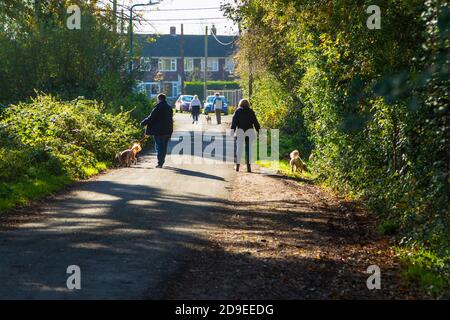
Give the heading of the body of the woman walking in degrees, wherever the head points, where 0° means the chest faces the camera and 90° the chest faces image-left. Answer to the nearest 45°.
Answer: approximately 180°

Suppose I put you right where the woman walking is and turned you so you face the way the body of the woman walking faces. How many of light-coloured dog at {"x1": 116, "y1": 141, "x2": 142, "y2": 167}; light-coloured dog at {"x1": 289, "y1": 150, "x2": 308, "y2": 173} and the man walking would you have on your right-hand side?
1

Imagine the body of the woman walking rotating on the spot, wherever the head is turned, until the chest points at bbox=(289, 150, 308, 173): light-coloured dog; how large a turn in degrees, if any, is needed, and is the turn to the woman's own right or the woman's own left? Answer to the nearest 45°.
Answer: approximately 90° to the woman's own right

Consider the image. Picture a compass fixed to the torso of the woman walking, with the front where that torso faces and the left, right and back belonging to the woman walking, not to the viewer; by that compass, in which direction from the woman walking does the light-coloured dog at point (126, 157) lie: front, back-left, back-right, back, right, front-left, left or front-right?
left

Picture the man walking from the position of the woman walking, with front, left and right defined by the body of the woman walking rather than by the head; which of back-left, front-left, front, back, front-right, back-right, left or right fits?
left
